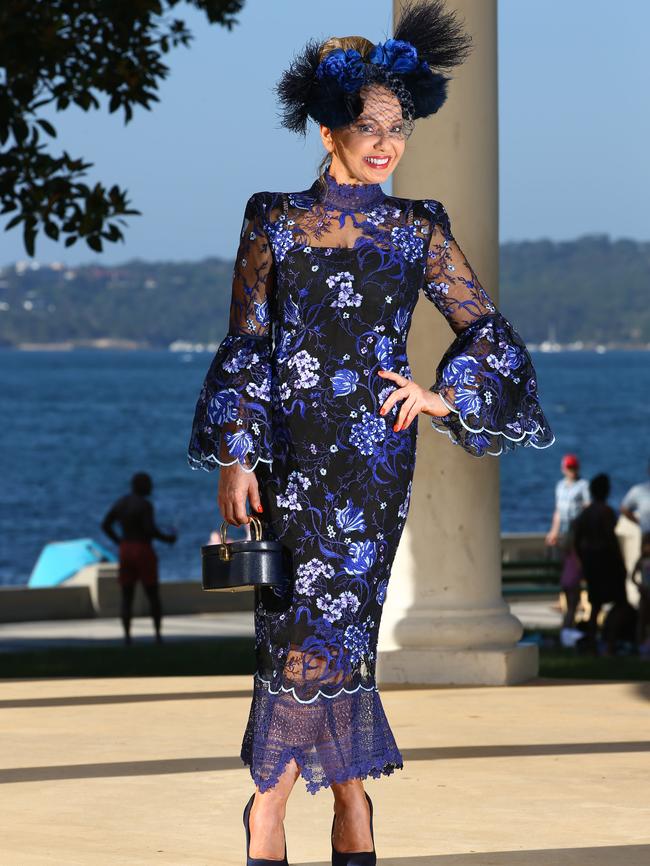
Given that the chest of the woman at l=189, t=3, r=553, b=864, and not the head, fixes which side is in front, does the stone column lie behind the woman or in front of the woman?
behind

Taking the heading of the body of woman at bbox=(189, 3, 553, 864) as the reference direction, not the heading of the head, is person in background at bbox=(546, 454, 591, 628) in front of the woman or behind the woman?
behind

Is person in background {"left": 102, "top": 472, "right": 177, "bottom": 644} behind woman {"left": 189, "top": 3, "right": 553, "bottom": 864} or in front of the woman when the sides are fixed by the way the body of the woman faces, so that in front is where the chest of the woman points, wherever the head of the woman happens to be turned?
behind

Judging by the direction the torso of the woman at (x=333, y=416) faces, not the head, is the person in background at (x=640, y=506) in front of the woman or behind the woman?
behind

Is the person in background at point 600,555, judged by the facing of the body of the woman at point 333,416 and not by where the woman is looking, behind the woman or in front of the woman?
behind

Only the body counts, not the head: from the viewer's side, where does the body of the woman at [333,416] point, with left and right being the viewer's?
facing the viewer
